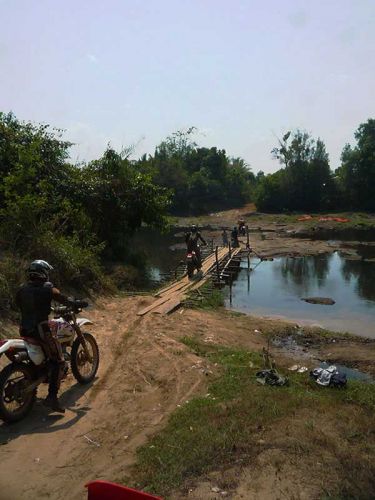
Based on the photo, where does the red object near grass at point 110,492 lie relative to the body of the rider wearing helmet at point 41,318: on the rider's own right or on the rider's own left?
on the rider's own right

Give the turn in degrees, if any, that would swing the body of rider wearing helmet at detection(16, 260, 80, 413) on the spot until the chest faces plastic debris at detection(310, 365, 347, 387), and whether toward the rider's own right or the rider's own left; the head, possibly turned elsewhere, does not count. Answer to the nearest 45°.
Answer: approximately 45° to the rider's own right

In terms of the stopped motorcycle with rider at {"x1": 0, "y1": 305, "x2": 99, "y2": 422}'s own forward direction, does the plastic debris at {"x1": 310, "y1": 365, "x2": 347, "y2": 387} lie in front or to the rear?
in front

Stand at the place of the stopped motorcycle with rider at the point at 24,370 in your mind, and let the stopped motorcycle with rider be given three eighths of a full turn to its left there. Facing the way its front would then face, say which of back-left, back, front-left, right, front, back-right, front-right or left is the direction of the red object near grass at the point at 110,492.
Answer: left

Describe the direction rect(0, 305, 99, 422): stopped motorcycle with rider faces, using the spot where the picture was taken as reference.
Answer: facing away from the viewer and to the right of the viewer

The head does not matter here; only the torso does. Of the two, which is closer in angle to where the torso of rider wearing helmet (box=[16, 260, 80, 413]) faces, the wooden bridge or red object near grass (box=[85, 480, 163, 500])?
the wooden bridge

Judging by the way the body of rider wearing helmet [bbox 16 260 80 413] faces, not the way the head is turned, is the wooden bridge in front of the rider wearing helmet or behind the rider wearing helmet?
in front

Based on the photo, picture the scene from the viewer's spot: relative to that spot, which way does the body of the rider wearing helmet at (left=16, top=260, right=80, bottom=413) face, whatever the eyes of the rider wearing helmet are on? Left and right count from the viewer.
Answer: facing away from the viewer and to the right of the viewer

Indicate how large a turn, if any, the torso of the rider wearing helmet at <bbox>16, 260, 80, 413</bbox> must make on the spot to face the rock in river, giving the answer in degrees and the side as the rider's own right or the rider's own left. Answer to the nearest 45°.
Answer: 0° — they already face it
